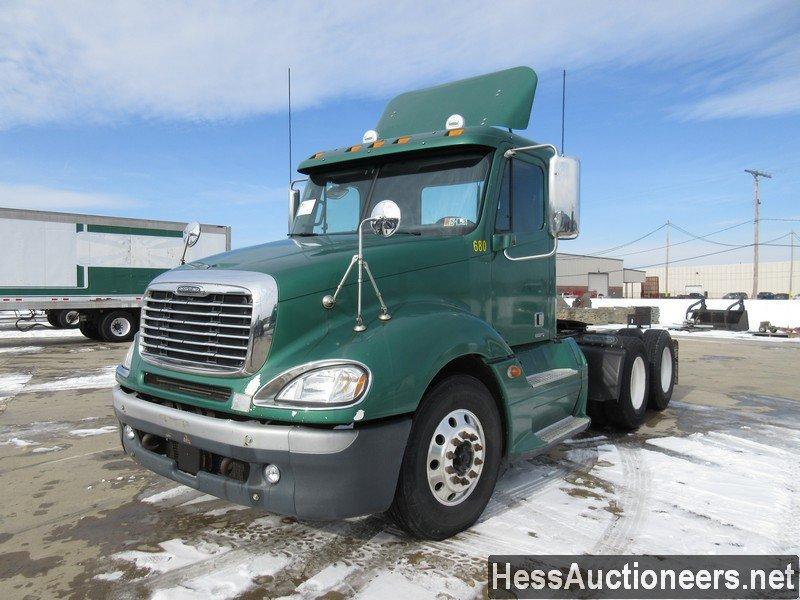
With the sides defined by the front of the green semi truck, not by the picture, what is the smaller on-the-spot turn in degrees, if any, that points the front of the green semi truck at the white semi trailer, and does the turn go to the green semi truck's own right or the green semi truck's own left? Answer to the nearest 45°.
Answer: approximately 90° to the green semi truck's own right

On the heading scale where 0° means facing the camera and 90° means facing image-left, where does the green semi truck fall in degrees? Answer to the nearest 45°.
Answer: approximately 45°
